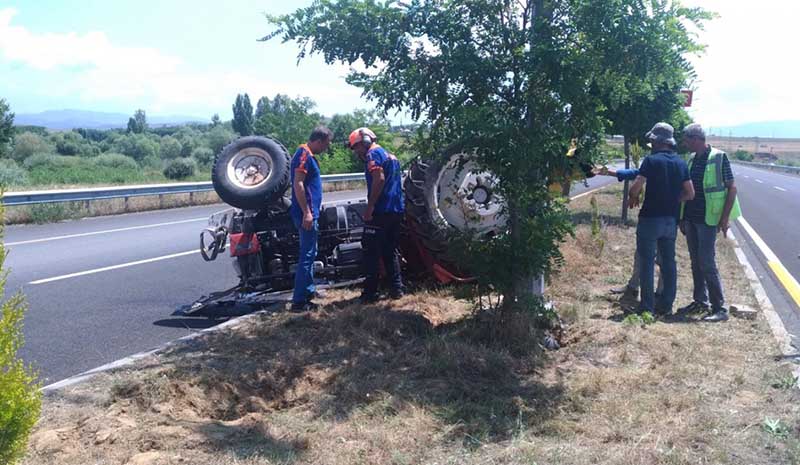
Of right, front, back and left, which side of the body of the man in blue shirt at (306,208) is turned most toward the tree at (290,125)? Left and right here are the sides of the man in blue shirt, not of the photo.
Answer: left

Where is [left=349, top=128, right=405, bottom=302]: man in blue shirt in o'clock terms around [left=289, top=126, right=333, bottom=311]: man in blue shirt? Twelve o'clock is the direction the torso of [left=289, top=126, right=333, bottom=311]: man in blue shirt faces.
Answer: [left=349, top=128, right=405, bottom=302]: man in blue shirt is roughly at 12 o'clock from [left=289, top=126, right=333, bottom=311]: man in blue shirt.

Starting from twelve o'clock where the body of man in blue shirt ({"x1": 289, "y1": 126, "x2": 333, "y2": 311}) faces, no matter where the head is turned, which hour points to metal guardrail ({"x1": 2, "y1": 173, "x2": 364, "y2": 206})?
The metal guardrail is roughly at 8 o'clock from the man in blue shirt.

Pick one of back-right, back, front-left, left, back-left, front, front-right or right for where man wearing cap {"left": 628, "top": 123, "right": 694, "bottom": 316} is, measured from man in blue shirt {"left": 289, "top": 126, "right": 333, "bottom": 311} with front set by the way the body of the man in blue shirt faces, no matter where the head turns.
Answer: front

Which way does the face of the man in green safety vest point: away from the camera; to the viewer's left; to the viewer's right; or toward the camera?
to the viewer's left

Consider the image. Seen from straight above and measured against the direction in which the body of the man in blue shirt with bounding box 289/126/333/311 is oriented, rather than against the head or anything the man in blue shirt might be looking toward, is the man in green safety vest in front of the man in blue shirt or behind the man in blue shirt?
in front

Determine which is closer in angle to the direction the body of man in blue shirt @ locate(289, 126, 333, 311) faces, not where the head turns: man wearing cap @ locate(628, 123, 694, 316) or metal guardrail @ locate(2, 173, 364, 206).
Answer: the man wearing cap

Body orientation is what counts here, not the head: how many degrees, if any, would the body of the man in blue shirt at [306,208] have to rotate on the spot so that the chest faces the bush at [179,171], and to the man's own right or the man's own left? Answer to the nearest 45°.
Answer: approximately 90° to the man's own left

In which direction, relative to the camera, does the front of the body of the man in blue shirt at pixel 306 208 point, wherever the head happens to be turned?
to the viewer's right
